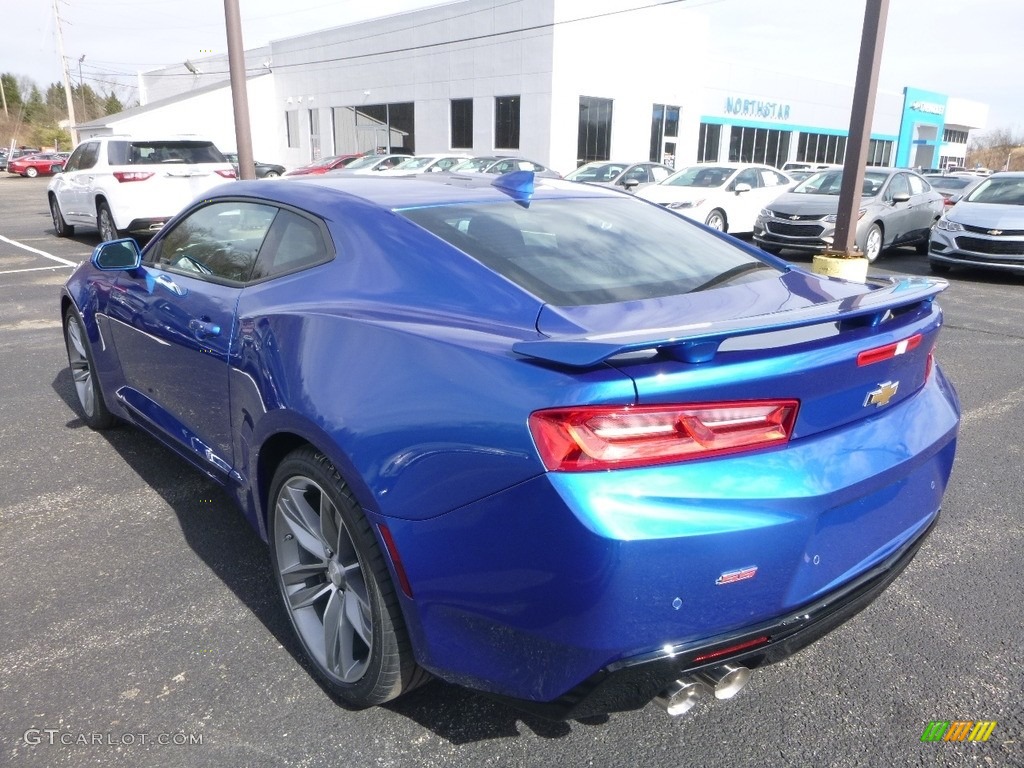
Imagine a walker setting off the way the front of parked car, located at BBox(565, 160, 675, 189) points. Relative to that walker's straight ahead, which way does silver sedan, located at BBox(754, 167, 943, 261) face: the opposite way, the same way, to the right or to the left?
the same way

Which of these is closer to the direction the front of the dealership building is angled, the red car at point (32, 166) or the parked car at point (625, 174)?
the parked car

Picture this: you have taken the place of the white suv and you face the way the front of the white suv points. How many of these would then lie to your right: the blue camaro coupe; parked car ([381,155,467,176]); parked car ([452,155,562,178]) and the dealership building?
3

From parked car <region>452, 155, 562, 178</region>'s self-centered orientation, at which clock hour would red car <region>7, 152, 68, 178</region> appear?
The red car is roughly at 3 o'clock from the parked car.

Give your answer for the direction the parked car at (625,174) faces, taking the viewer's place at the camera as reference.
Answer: facing the viewer and to the left of the viewer

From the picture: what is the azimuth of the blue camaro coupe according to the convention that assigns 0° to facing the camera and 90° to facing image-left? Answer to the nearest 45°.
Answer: approximately 135°

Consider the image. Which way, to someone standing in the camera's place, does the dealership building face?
facing the viewer and to the right of the viewer

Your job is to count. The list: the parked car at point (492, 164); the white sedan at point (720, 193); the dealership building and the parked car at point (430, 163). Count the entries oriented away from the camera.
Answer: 0

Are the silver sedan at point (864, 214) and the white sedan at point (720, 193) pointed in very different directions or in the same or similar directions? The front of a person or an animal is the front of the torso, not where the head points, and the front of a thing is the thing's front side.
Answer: same or similar directions

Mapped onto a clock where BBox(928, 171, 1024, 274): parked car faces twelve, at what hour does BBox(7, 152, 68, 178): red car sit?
The red car is roughly at 2 o'clock from the parked car.

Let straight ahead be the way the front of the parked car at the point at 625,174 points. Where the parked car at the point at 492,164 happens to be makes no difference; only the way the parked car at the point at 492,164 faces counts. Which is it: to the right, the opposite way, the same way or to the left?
the same way

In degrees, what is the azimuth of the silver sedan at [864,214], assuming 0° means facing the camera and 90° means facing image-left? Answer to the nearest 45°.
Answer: approximately 45°

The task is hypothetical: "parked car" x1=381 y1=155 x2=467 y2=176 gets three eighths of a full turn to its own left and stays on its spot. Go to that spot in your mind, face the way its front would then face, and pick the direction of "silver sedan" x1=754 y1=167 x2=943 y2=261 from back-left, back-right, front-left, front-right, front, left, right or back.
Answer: front-right

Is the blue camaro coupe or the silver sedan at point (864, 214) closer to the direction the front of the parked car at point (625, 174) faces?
the blue camaro coupe

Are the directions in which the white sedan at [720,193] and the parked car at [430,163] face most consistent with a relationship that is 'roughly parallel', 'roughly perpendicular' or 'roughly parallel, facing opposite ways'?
roughly parallel

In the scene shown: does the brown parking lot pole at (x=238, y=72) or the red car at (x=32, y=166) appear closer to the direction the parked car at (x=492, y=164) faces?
the brown parking lot pole

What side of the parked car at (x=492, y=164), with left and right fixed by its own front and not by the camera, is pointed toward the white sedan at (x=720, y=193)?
left

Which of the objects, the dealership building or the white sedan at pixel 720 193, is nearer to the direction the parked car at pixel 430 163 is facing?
the white sedan
